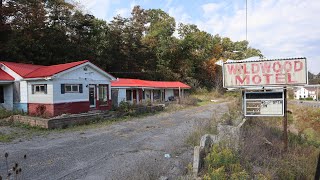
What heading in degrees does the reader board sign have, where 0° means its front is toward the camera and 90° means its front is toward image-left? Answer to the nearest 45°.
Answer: approximately 0°

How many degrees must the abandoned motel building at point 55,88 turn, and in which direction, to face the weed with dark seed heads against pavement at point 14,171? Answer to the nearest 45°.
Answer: approximately 45° to its right

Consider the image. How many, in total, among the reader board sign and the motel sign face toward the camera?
2

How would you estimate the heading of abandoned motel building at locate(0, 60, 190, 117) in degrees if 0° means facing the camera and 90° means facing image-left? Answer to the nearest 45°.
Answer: approximately 315°

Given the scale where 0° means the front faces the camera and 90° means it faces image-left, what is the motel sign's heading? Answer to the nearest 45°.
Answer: approximately 0°

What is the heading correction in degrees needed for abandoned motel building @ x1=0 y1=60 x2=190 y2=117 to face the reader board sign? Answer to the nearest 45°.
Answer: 0° — it already faces it
